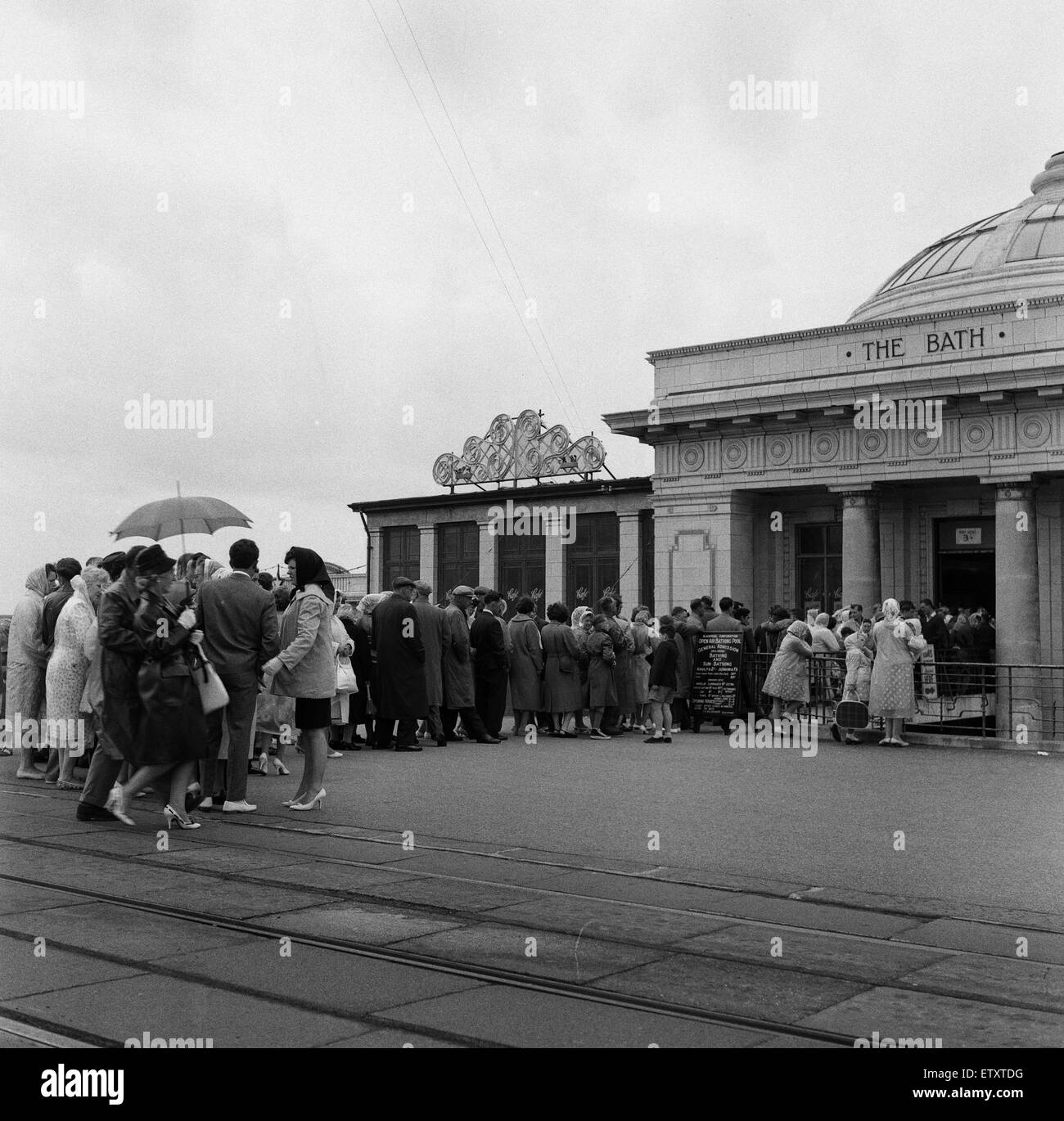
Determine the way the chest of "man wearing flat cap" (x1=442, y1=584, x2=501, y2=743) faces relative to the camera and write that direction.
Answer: to the viewer's right

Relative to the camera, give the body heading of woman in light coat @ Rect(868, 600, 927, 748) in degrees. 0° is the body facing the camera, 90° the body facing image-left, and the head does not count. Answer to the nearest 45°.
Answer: approximately 180°

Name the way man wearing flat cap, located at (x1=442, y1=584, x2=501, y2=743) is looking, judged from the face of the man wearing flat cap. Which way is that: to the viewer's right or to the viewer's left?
to the viewer's right

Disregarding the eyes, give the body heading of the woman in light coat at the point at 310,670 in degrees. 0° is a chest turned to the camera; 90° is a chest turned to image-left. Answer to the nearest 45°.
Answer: approximately 90°

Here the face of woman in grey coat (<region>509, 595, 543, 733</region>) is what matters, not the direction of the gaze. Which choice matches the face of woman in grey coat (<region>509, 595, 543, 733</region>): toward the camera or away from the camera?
away from the camera

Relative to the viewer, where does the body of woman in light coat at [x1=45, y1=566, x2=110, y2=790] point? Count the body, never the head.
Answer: to the viewer's right

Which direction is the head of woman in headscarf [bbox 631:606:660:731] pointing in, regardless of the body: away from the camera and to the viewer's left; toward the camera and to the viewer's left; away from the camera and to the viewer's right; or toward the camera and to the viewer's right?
away from the camera and to the viewer's right
